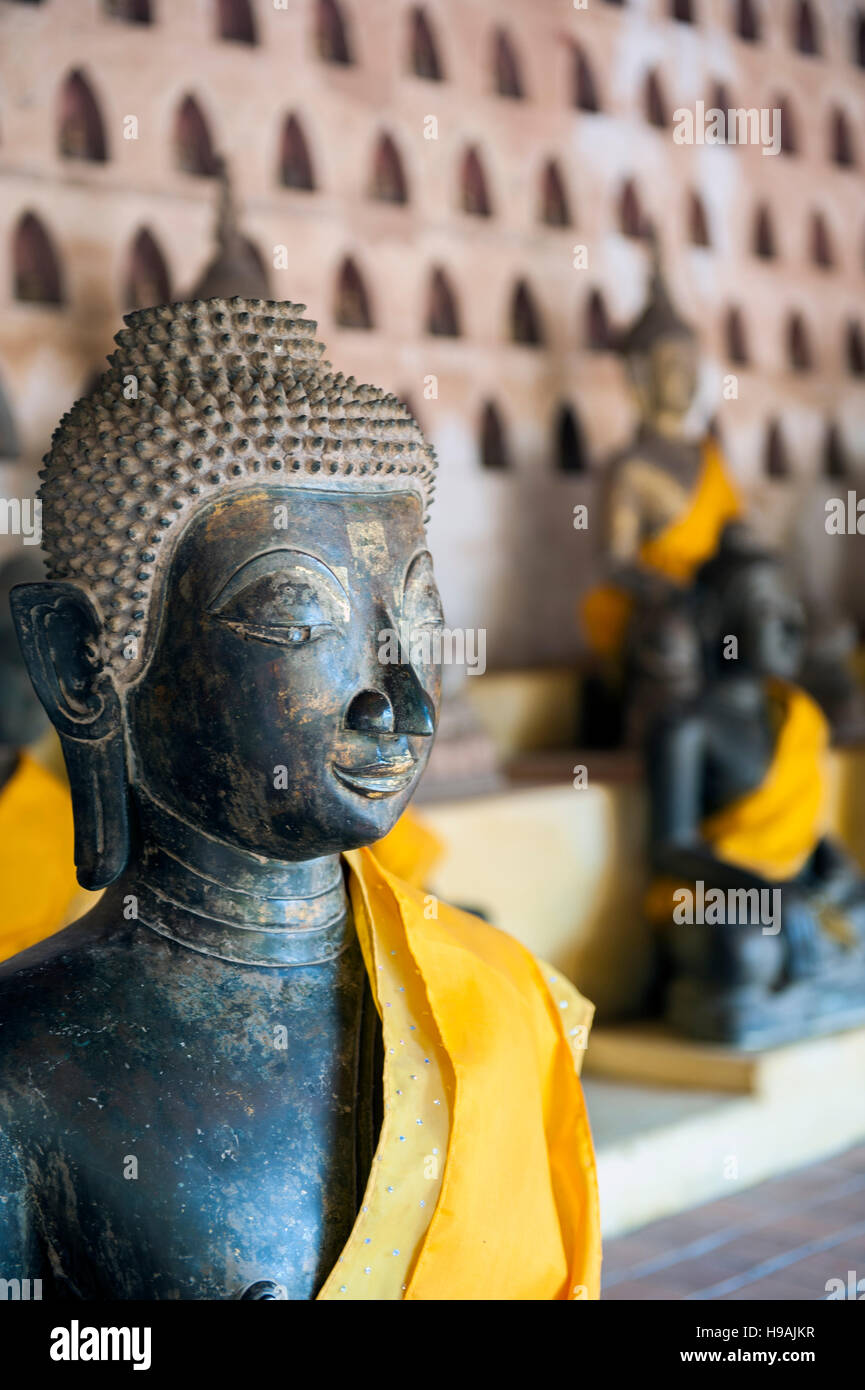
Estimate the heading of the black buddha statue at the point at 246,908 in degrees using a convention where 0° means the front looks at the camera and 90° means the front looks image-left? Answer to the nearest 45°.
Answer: approximately 315°

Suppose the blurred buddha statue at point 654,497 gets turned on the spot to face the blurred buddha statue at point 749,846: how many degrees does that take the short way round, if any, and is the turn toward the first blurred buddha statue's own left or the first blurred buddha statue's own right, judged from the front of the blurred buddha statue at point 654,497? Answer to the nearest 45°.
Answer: approximately 45° to the first blurred buddha statue's own right

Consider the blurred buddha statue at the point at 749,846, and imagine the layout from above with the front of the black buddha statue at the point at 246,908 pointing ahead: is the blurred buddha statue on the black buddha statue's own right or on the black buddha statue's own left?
on the black buddha statue's own left

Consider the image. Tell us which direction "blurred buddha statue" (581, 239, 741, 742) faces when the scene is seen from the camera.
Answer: facing the viewer and to the right of the viewer

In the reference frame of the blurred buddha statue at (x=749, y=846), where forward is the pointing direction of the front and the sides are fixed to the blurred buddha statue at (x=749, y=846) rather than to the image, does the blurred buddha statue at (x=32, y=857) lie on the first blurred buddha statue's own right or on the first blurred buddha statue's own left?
on the first blurred buddha statue's own right

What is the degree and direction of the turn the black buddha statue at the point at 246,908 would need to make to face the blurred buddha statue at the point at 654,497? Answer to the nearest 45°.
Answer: approximately 135° to its left

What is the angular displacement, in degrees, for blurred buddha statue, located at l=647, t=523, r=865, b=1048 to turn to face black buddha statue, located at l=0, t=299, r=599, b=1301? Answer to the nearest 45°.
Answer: approximately 45° to its right

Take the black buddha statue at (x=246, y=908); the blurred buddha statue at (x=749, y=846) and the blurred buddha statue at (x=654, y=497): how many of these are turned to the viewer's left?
0

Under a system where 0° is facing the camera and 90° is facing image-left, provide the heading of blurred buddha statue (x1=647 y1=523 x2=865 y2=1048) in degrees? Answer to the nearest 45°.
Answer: approximately 315°

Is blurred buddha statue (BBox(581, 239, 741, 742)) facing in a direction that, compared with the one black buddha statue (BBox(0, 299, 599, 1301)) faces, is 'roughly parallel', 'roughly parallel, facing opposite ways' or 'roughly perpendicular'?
roughly parallel
